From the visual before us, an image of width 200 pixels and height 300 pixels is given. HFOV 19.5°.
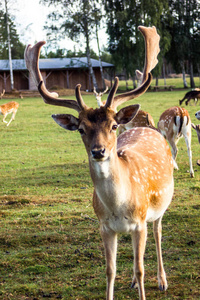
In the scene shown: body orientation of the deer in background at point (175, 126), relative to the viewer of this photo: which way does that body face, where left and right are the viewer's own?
facing away from the viewer and to the left of the viewer

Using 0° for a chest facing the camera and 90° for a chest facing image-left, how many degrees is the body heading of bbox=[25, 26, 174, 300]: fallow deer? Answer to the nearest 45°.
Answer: approximately 45°

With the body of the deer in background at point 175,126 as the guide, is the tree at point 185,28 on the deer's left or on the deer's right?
on the deer's right

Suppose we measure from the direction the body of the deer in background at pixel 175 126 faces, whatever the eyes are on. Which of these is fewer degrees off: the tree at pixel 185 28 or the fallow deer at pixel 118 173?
the tree

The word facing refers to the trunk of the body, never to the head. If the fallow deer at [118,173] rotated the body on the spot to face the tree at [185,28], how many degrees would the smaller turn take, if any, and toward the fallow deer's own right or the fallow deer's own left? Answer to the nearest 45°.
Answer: approximately 135° to the fallow deer's own right

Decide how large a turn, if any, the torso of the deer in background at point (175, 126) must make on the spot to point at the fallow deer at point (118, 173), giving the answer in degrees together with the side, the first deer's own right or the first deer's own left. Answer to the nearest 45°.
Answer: approximately 135° to the first deer's own left
